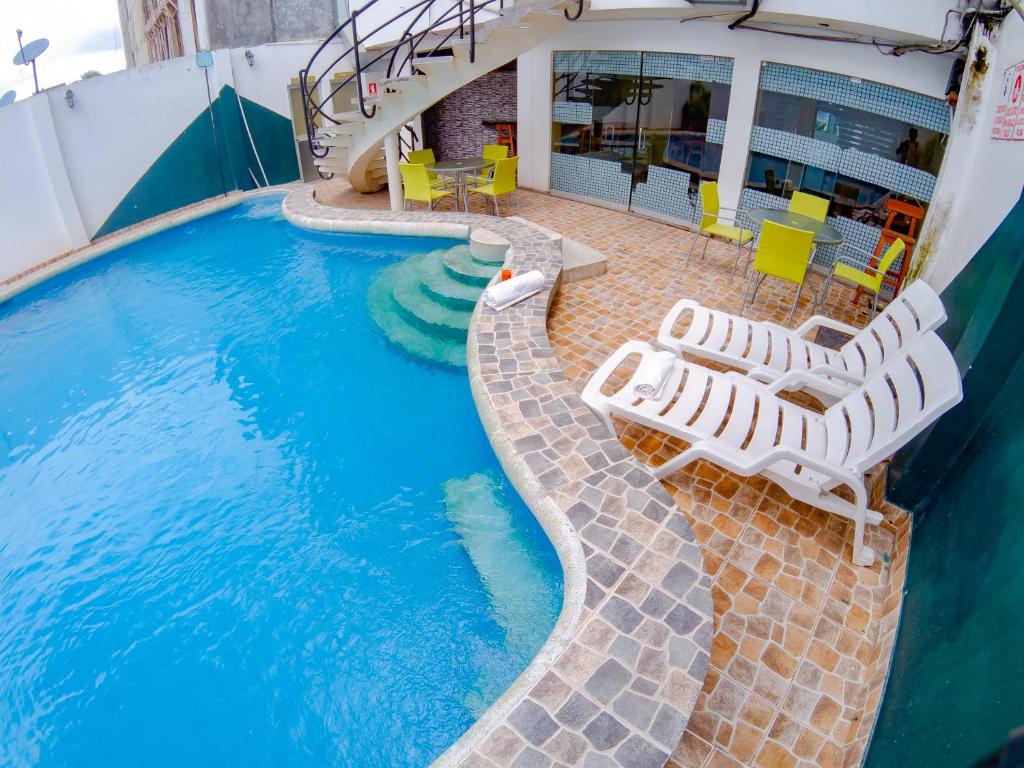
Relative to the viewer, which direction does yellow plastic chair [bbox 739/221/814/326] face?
away from the camera

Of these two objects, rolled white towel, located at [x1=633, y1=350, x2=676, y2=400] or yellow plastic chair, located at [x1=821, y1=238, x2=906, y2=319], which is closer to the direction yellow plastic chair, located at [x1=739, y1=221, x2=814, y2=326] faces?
the yellow plastic chair

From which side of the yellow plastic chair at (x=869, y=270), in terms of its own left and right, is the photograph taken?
left

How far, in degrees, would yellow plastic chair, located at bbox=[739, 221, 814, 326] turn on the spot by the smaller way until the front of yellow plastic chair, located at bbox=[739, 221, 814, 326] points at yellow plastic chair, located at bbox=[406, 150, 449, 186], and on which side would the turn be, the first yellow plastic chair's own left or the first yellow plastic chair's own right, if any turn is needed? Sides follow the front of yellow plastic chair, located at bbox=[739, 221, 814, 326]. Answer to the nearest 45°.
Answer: approximately 45° to the first yellow plastic chair's own left

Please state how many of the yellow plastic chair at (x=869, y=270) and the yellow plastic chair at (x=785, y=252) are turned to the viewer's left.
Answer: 1

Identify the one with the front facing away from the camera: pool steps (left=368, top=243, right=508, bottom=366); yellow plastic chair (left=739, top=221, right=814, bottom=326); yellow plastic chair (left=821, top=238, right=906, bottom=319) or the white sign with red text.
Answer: yellow plastic chair (left=739, top=221, right=814, bottom=326)

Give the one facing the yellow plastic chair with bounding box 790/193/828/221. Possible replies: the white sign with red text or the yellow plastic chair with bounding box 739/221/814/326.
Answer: the yellow plastic chair with bounding box 739/221/814/326

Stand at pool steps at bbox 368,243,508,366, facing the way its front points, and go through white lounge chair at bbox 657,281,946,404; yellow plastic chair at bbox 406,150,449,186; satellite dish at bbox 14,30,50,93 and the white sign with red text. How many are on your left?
2

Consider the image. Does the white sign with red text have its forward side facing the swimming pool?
yes

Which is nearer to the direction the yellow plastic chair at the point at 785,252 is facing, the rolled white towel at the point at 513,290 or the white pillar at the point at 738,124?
the white pillar

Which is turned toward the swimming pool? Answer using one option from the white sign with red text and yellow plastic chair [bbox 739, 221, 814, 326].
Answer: the white sign with red text

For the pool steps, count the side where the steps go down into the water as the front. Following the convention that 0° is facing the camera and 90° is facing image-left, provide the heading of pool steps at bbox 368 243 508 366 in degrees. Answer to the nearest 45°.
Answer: approximately 45°

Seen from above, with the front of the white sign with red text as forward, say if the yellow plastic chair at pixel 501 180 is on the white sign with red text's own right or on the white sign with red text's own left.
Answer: on the white sign with red text's own right
